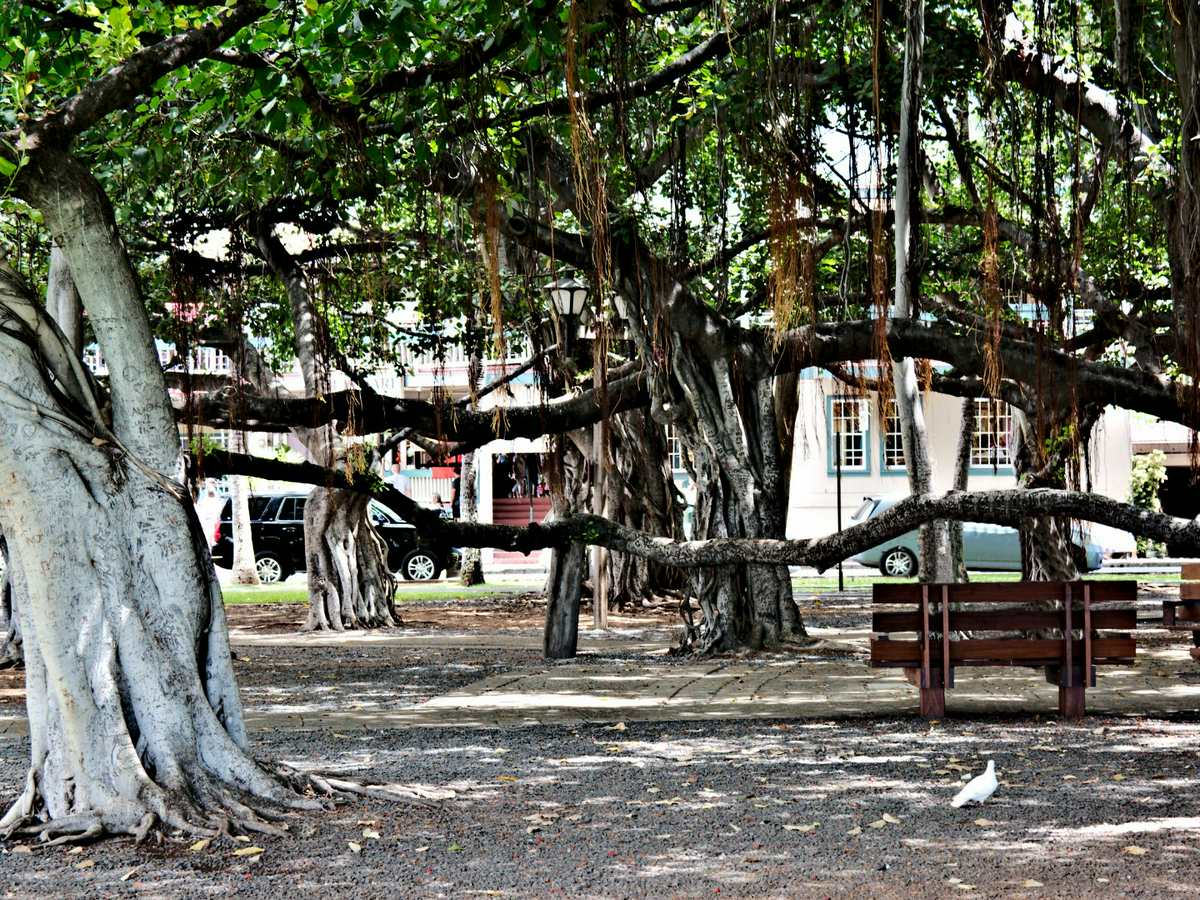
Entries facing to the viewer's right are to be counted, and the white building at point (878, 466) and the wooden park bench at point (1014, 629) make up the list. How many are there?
0

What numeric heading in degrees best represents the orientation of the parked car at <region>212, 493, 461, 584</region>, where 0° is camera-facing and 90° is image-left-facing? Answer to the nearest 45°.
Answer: approximately 270°

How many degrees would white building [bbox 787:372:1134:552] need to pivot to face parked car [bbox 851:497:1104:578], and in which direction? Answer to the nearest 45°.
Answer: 0° — it already faces it

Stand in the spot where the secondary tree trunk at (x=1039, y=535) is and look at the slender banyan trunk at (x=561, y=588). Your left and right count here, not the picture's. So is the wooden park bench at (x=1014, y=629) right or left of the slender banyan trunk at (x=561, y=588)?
left

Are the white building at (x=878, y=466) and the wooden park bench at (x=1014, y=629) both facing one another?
yes

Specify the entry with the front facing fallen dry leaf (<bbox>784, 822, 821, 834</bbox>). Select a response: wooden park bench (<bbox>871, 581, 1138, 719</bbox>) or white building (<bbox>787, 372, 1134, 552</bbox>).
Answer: the white building

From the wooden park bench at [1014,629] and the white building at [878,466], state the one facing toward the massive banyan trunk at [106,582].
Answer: the white building

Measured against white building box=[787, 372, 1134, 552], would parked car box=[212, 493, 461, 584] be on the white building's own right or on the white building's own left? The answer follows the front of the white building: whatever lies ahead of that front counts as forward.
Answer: on the white building's own right

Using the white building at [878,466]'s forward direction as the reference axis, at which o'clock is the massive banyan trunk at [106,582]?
The massive banyan trunk is roughly at 12 o'clock from the white building.

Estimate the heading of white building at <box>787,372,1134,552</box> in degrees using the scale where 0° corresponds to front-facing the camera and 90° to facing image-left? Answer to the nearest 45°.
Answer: approximately 0°

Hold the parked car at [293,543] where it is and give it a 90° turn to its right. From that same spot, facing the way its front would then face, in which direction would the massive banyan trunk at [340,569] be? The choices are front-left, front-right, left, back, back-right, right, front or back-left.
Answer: front

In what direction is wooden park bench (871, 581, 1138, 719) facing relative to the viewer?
away from the camera
